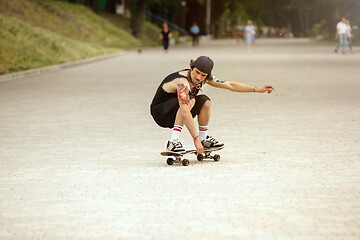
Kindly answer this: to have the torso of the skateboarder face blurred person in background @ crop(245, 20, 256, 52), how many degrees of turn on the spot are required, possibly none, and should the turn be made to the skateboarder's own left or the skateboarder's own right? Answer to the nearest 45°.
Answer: approximately 135° to the skateboarder's own left

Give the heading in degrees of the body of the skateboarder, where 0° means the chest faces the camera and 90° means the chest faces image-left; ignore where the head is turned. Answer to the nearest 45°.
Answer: approximately 315°
